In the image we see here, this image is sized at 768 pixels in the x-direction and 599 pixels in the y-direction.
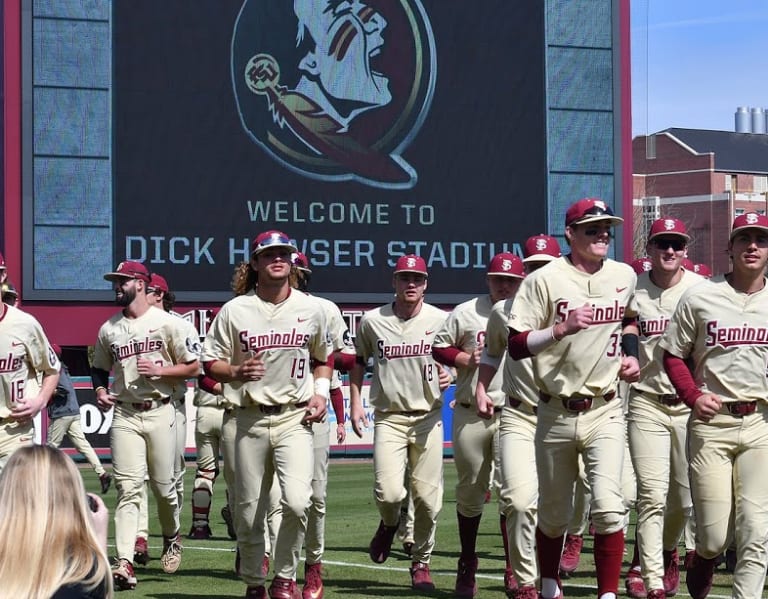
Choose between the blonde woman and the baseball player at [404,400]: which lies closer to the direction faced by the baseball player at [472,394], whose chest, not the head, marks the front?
the blonde woman

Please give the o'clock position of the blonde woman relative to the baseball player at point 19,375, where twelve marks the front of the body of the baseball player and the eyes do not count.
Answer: The blonde woman is roughly at 12 o'clock from the baseball player.

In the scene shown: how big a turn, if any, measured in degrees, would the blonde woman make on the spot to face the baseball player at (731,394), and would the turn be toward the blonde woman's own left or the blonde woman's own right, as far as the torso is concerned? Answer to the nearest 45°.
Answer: approximately 45° to the blonde woman's own right

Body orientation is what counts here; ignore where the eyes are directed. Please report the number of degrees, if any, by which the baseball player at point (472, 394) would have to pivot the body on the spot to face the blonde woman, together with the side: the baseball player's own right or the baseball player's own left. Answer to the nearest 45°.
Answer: approximately 45° to the baseball player's own right

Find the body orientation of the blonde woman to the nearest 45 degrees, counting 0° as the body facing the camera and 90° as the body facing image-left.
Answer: approximately 180°

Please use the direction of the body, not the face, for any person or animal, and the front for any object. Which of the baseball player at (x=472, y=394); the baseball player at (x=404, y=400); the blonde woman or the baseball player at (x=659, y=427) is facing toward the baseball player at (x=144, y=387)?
the blonde woman

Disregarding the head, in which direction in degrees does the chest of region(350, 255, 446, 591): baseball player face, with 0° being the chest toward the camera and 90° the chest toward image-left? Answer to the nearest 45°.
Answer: approximately 0°
